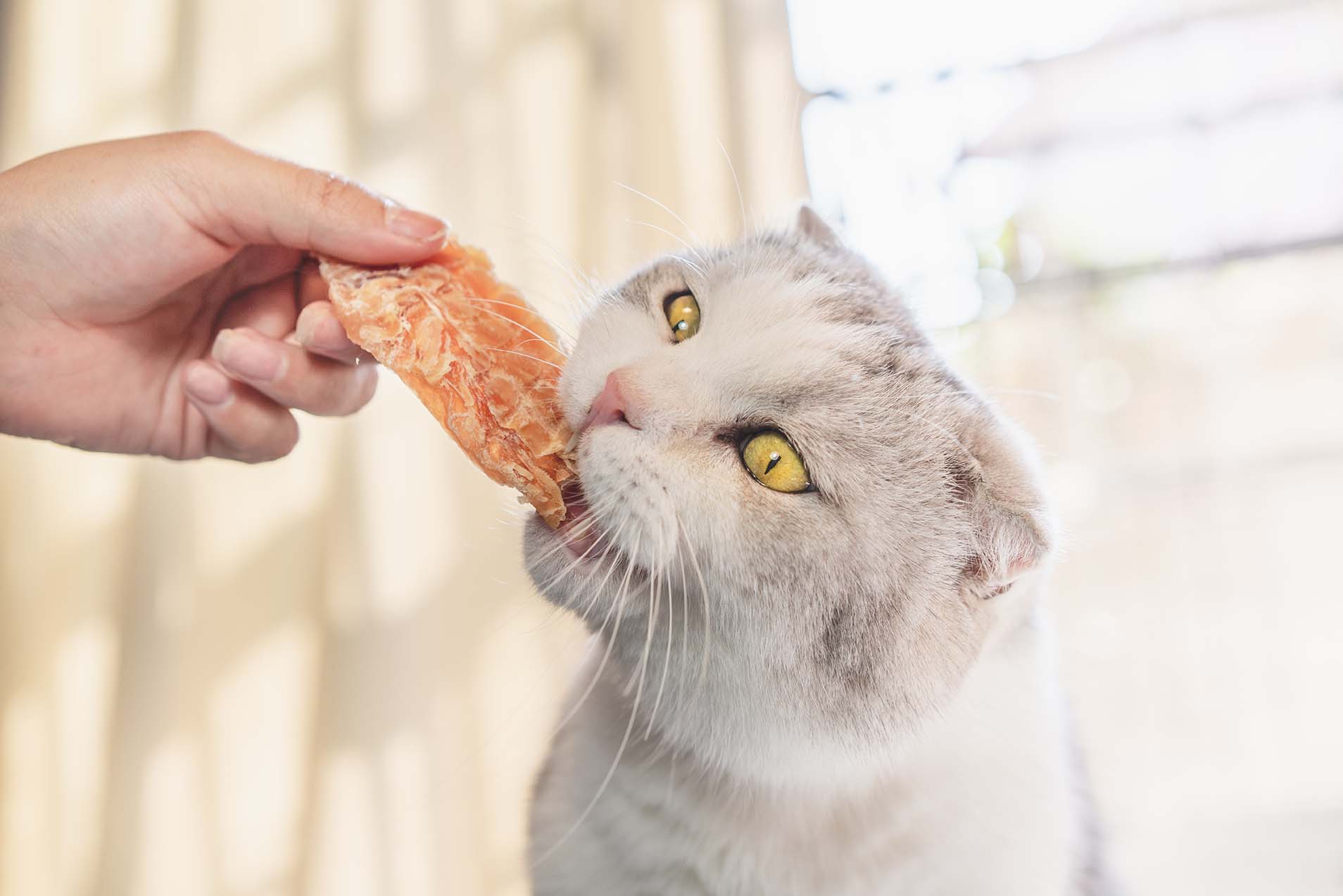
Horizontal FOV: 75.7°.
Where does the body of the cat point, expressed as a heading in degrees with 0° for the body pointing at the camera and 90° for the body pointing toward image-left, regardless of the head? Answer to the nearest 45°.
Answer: approximately 45°
